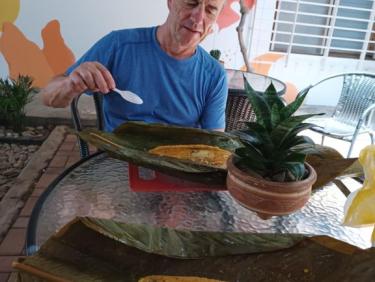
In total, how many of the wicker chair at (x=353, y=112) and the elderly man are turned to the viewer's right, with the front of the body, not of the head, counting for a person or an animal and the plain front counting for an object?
0

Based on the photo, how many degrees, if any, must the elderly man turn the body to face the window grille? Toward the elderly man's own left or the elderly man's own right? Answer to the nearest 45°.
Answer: approximately 135° to the elderly man's own left

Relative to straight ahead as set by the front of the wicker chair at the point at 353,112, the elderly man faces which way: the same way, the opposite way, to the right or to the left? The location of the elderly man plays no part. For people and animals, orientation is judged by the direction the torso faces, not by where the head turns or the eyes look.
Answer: to the left

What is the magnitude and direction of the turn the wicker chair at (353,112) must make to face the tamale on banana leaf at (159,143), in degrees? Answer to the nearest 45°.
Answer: approximately 45° to its left

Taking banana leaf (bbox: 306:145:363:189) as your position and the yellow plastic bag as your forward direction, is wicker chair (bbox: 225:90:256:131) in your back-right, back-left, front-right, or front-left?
back-right

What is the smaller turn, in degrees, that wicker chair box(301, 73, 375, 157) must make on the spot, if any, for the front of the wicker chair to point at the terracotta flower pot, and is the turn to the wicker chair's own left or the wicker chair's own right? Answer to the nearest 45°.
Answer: approximately 45° to the wicker chair's own left

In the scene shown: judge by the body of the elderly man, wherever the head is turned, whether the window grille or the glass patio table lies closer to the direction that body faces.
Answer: the glass patio table

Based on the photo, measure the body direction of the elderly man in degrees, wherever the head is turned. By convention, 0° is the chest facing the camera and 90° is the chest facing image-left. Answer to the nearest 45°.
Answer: approximately 0°

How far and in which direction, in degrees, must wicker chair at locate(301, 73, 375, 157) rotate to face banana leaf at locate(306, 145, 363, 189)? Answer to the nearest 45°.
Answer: approximately 45° to its left

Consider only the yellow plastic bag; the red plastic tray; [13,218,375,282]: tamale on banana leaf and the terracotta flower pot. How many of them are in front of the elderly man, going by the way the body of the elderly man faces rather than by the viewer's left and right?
4

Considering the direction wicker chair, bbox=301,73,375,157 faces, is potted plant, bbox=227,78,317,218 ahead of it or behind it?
ahead
